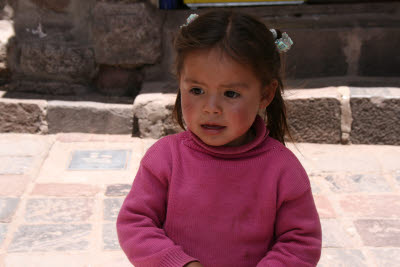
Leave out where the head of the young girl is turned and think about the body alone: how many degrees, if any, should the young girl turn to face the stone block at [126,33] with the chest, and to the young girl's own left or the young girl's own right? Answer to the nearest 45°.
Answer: approximately 180°

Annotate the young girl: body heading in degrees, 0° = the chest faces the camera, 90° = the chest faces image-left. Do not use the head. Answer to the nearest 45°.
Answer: approximately 0°

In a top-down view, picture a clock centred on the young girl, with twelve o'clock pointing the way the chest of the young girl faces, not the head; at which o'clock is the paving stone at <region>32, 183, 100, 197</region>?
The paving stone is roughly at 5 o'clock from the young girl.

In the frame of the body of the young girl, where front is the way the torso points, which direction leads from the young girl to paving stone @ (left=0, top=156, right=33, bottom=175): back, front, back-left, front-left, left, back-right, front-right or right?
back-right

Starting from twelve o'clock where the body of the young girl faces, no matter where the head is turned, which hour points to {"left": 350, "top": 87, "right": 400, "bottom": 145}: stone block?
The stone block is roughly at 7 o'clock from the young girl.

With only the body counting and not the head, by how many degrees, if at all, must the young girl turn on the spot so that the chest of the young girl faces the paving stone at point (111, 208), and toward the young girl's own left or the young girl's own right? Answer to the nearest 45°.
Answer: approximately 135° to the young girl's own right

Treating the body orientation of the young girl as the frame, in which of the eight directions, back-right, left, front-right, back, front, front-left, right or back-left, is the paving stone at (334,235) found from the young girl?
back-left

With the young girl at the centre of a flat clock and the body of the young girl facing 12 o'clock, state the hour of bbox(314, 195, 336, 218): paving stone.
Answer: The paving stone is roughly at 7 o'clock from the young girl.

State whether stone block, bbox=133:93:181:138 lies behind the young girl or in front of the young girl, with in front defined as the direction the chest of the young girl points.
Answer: behind

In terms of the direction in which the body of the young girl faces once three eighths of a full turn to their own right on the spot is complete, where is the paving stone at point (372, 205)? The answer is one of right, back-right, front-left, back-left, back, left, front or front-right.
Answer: right

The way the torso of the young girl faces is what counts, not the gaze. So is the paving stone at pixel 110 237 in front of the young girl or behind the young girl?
behind
